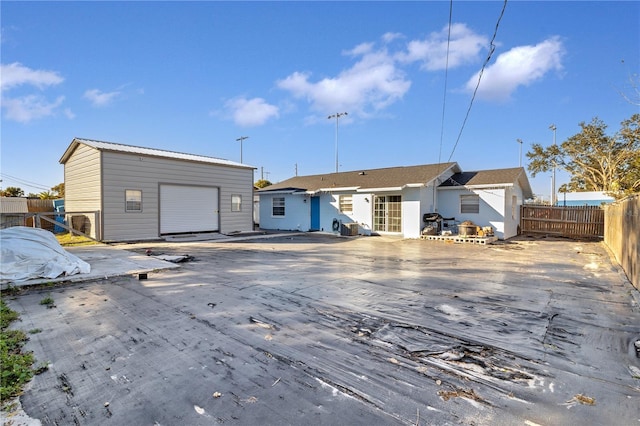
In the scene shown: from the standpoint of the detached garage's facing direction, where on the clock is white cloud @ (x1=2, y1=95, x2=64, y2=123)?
The white cloud is roughly at 5 o'clock from the detached garage.

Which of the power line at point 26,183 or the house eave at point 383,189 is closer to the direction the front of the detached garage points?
the house eave

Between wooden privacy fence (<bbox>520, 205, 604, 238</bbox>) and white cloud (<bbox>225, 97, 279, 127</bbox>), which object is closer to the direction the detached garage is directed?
the wooden privacy fence

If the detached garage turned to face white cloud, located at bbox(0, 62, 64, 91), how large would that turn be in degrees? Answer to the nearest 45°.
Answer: approximately 135° to its right

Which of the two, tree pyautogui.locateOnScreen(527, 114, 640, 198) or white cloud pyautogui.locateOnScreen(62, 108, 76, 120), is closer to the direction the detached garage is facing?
the tree

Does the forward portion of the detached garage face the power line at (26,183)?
no

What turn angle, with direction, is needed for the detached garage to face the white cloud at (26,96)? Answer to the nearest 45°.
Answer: approximately 135° to its right

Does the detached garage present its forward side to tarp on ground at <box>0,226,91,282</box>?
no

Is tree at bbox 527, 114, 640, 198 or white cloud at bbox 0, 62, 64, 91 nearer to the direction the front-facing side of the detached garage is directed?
the tree
